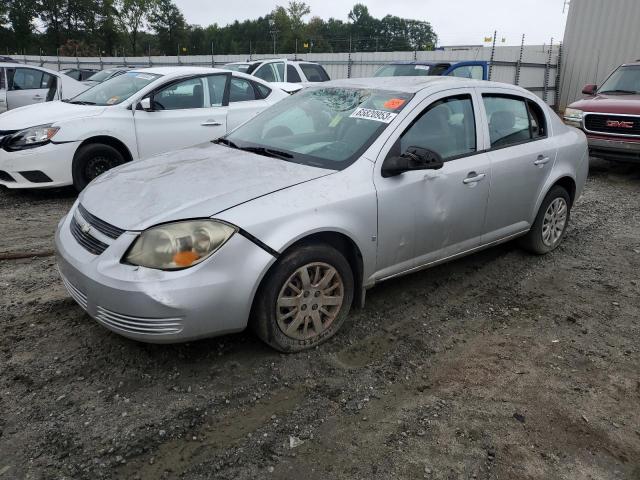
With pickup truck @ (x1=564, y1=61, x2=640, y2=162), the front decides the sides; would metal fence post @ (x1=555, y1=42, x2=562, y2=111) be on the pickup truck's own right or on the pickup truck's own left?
on the pickup truck's own right

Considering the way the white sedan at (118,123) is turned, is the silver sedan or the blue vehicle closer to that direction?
the silver sedan

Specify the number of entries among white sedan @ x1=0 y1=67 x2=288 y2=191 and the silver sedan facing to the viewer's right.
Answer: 0

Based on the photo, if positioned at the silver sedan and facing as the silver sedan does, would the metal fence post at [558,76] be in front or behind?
behind

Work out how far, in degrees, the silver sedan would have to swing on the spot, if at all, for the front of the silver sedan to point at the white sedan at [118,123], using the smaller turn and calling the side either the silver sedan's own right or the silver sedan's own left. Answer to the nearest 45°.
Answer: approximately 90° to the silver sedan's own right

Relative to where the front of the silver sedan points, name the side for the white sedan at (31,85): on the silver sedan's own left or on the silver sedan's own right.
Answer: on the silver sedan's own right

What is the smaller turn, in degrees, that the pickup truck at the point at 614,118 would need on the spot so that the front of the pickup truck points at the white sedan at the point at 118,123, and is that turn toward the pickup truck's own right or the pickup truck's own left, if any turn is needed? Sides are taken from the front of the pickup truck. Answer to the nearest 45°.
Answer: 0° — it already faces it

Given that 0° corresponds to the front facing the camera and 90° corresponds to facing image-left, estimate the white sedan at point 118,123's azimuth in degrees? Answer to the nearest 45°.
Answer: approximately 45°

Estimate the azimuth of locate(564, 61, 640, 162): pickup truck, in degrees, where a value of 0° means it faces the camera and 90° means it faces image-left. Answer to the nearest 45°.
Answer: approximately 45°

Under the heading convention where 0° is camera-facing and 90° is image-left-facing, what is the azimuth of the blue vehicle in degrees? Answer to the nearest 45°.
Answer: approximately 45°

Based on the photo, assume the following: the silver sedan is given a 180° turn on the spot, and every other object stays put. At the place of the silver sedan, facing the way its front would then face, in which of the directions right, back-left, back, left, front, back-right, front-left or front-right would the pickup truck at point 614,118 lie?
front

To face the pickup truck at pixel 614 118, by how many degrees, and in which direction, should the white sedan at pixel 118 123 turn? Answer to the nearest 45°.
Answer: approximately 135° to its left

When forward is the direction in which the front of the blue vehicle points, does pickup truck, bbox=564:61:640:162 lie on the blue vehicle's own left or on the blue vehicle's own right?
on the blue vehicle's own left

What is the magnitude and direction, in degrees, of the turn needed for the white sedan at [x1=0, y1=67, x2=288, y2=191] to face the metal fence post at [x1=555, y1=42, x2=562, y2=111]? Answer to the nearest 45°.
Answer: approximately 180°

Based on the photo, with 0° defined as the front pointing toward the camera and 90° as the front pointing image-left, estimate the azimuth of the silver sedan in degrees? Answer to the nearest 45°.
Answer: approximately 45°

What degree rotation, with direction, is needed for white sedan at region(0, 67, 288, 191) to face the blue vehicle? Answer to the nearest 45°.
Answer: approximately 180°
